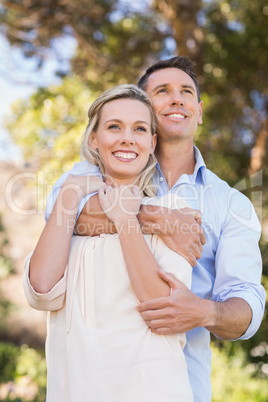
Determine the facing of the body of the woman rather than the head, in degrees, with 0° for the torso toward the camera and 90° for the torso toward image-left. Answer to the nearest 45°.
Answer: approximately 0°

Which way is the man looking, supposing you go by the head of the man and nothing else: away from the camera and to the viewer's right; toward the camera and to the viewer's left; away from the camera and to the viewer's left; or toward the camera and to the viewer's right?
toward the camera and to the viewer's right

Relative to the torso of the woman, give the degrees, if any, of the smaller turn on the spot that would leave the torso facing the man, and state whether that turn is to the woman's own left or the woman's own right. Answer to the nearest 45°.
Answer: approximately 135° to the woman's own left
